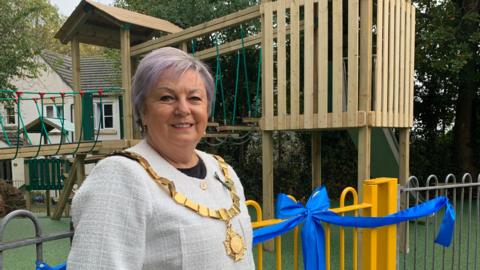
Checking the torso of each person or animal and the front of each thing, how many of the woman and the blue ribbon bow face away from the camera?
0

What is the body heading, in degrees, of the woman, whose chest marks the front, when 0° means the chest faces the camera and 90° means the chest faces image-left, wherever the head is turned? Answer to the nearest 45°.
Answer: approximately 315°

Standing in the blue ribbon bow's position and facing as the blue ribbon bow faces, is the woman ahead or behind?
ahead

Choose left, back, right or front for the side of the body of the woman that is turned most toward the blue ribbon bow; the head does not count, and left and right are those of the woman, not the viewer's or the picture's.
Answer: left

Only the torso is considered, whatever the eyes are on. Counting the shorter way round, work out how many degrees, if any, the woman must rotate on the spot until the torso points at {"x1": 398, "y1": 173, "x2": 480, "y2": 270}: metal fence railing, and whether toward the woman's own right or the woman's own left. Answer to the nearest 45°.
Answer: approximately 90° to the woman's own left

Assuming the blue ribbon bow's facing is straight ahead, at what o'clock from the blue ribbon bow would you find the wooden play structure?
The wooden play structure is roughly at 6 o'clock from the blue ribbon bow.

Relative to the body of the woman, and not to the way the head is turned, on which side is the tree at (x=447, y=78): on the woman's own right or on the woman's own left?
on the woman's own left

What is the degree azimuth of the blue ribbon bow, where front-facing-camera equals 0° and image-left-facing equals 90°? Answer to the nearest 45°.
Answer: approximately 0°

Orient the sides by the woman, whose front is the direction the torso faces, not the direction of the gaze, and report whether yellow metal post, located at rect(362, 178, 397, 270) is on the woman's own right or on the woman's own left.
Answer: on the woman's own left
